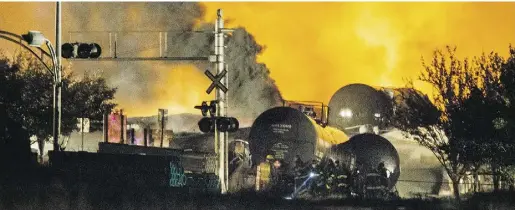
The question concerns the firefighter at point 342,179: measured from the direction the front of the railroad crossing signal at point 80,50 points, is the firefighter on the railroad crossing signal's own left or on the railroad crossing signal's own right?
on the railroad crossing signal's own left

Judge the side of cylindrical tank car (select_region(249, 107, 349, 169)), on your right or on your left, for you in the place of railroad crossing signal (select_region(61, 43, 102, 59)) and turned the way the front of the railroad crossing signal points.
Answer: on your left

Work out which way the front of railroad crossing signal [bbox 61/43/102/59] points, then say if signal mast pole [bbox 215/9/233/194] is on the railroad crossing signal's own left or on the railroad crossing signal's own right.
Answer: on the railroad crossing signal's own left

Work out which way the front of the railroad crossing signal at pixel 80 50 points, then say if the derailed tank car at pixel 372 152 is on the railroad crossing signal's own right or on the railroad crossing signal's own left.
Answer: on the railroad crossing signal's own left

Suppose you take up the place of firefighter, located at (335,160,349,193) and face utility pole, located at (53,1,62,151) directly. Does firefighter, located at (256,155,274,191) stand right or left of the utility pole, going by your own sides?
right

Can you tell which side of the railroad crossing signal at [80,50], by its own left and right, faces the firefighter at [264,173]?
left

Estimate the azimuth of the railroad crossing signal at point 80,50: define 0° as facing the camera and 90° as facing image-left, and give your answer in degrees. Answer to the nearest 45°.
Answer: approximately 0°
